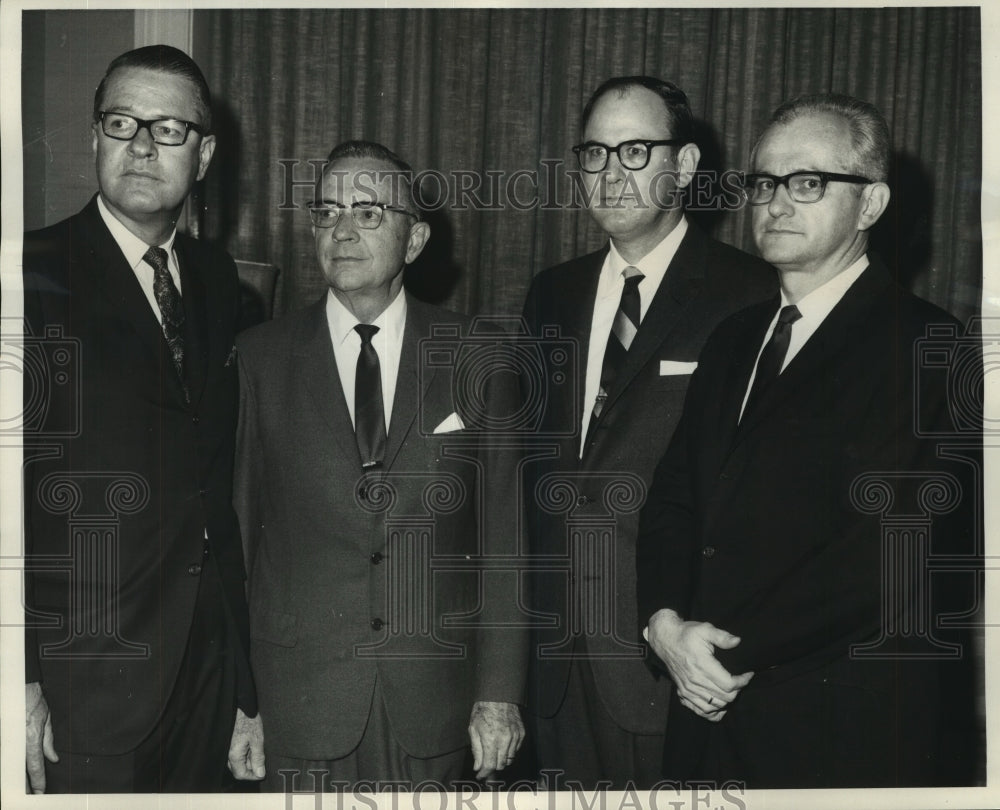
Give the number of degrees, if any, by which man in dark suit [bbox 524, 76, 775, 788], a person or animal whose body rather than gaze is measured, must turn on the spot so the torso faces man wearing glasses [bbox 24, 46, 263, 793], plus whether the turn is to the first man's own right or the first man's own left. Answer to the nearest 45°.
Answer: approximately 45° to the first man's own right

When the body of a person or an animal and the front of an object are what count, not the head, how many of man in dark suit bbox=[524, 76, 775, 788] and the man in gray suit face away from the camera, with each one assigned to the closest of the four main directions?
0

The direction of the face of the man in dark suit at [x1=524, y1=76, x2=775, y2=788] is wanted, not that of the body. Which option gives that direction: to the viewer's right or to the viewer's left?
to the viewer's left

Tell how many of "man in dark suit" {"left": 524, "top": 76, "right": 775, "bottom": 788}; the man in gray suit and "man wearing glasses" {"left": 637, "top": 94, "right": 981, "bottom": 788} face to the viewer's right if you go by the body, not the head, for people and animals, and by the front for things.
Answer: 0

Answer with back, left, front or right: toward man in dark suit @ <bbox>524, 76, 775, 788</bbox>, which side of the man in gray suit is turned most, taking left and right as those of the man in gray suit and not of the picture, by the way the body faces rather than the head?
left

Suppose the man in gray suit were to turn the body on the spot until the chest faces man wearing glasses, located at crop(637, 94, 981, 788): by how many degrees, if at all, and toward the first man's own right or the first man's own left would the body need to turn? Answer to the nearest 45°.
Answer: approximately 90° to the first man's own left

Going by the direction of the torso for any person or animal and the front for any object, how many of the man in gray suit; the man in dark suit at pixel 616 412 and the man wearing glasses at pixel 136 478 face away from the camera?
0

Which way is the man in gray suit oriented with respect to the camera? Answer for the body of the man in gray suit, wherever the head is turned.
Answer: toward the camera

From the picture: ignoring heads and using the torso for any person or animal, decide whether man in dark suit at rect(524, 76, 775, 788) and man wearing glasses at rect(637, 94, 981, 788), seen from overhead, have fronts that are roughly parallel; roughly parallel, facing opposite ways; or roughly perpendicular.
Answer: roughly parallel

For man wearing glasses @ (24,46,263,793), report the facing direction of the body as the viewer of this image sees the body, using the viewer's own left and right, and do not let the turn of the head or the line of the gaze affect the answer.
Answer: facing the viewer and to the right of the viewer

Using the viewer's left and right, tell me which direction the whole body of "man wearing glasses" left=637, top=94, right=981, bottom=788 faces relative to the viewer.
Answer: facing the viewer and to the left of the viewer

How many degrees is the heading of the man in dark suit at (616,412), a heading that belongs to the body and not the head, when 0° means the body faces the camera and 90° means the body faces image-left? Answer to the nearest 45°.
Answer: approximately 45°

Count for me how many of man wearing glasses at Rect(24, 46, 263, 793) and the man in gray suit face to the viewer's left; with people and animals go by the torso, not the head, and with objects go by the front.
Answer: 0
